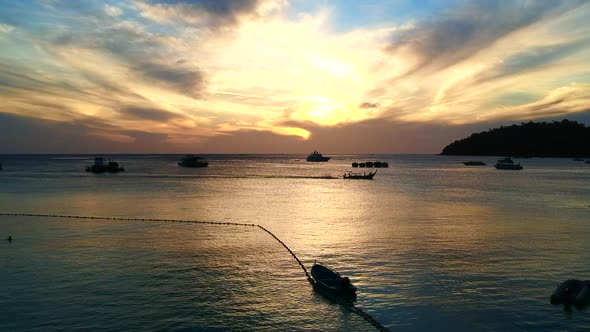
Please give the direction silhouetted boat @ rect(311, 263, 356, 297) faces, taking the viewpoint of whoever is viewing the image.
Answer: facing away from the viewer and to the left of the viewer
